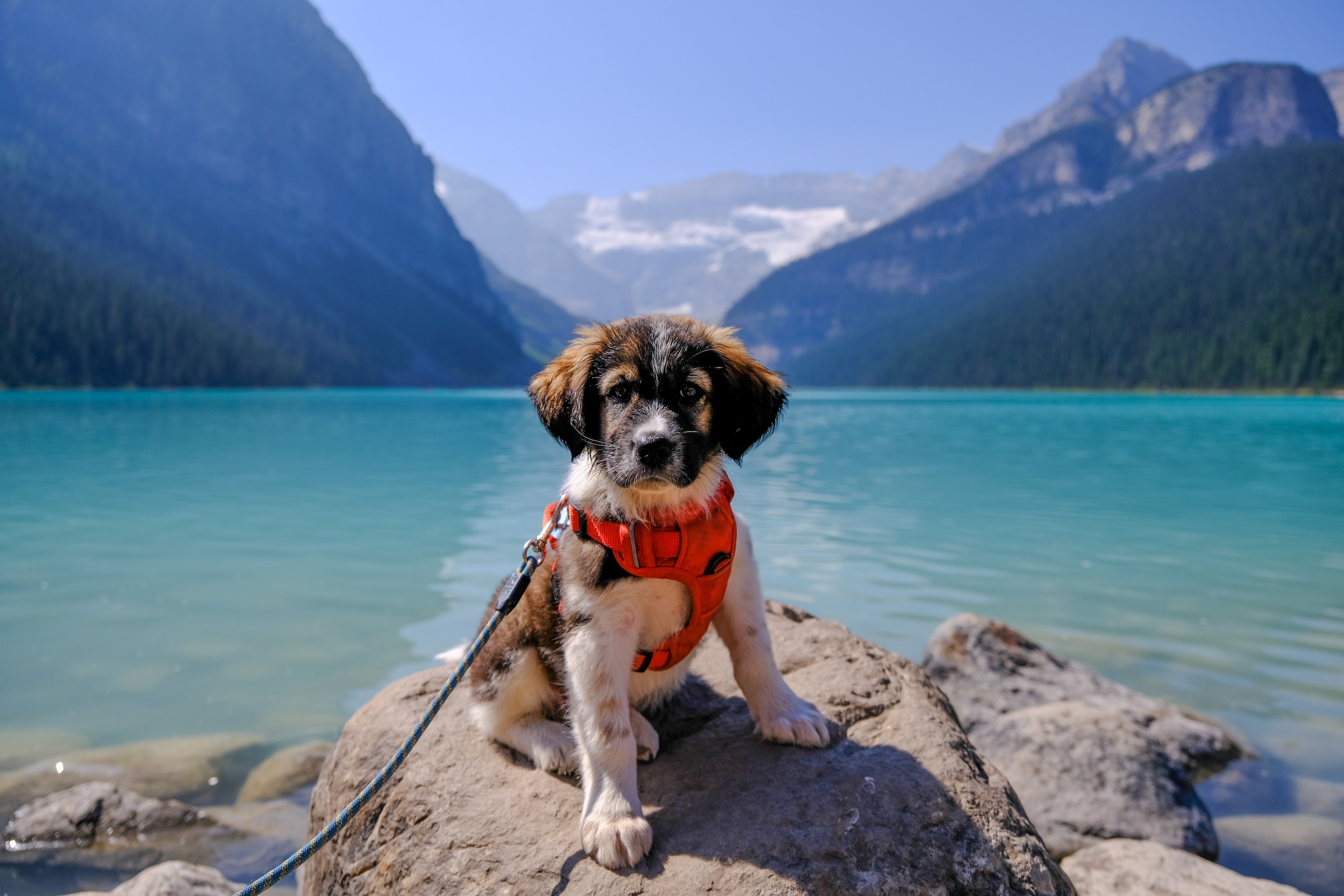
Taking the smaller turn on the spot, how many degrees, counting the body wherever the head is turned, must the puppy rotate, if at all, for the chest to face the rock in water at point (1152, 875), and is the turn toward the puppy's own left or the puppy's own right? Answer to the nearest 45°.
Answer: approximately 45° to the puppy's own left

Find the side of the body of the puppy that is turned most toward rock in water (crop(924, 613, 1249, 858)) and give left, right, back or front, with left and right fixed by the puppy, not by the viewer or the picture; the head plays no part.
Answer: left

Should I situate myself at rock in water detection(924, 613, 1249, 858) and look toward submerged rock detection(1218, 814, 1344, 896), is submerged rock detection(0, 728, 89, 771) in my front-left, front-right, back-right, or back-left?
back-right

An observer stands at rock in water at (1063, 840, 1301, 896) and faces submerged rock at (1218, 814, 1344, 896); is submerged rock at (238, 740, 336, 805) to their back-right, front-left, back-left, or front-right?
back-left

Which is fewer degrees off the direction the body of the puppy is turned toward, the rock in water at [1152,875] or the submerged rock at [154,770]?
the rock in water

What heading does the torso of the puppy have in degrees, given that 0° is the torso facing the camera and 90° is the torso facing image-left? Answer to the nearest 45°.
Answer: approximately 315°

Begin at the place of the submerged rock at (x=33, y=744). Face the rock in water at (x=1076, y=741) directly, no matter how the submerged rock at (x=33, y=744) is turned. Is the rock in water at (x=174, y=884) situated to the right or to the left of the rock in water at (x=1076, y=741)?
right

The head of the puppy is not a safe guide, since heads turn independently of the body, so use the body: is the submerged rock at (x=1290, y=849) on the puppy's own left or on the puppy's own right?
on the puppy's own left
